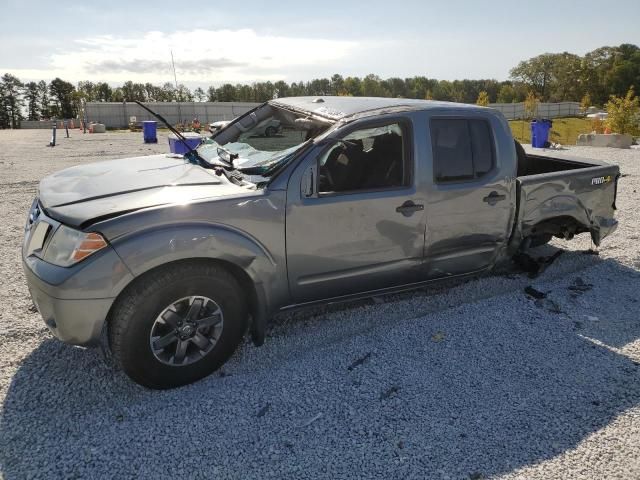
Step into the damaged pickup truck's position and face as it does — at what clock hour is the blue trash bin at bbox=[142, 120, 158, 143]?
The blue trash bin is roughly at 4 o'clock from the damaged pickup truck.

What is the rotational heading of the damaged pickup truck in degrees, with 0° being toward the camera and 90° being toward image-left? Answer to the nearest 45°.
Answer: approximately 45°

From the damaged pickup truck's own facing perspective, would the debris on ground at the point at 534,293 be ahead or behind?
behind

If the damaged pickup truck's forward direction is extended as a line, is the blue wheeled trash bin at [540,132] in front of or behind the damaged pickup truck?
behind

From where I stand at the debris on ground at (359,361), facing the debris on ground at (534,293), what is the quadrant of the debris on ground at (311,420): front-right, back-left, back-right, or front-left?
back-right

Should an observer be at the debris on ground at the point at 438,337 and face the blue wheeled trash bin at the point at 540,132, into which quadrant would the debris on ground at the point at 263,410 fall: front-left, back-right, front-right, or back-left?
back-left

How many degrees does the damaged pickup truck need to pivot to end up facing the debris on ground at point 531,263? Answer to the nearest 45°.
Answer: approximately 180°
